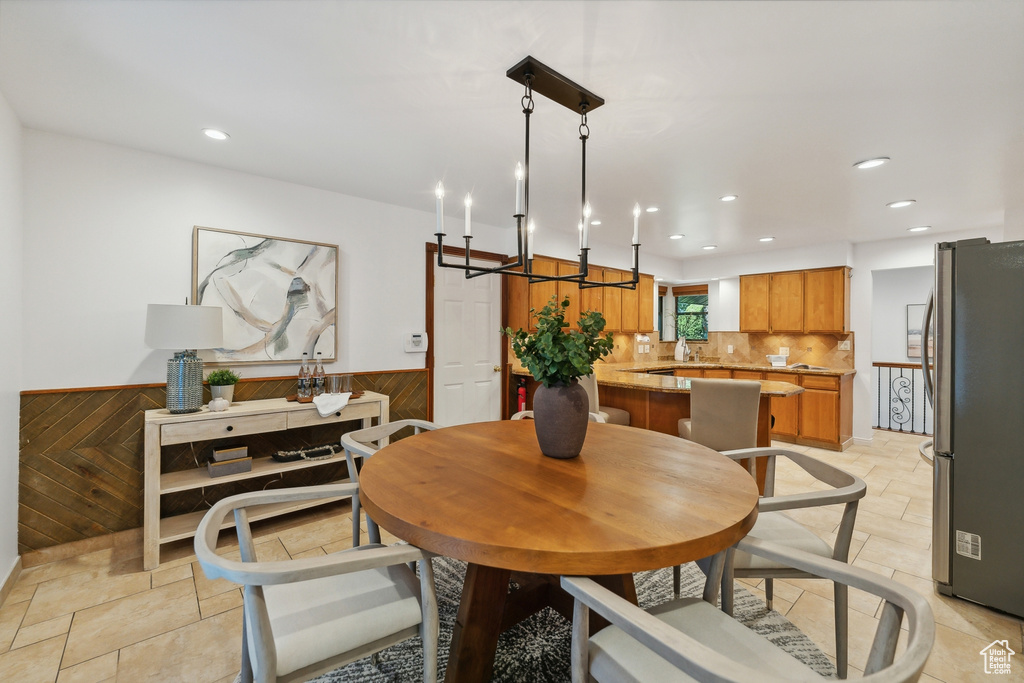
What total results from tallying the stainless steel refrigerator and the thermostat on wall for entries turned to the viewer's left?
1

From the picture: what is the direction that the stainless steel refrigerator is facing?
to the viewer's left

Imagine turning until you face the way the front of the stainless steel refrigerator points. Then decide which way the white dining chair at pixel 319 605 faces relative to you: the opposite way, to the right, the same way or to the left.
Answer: to the right

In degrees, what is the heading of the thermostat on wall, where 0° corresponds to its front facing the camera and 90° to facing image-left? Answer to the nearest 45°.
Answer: approximately 315°

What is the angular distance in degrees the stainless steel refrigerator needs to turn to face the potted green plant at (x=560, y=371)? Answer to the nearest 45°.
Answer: approximately 45° to its left

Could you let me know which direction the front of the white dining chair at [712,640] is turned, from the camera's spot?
facing away from the viewer and to the left of the viewer

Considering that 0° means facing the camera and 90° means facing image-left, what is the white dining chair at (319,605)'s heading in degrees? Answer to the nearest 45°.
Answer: approximately 225°

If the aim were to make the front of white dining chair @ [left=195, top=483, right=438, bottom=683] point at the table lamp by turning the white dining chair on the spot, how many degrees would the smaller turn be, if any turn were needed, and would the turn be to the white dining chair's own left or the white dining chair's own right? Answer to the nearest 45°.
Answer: approximately 45° to the white dining chair's own left

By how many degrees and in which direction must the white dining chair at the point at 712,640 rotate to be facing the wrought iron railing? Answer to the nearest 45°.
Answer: approximately 45° to its right

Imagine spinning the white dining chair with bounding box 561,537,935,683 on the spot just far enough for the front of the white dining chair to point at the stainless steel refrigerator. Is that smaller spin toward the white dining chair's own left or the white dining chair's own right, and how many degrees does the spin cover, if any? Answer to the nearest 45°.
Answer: approximately 90° to the white dining chair's own right

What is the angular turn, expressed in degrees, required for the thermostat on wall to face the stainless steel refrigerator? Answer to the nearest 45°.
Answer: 0° — it already faces it

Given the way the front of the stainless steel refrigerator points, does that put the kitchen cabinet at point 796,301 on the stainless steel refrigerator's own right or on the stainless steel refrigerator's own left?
on the stainless steel refrigerator's own right
